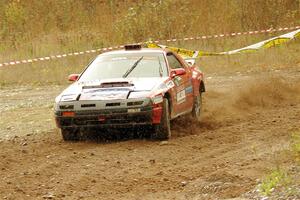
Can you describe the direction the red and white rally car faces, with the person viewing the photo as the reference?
facing the viewer and to the left of the viewer
